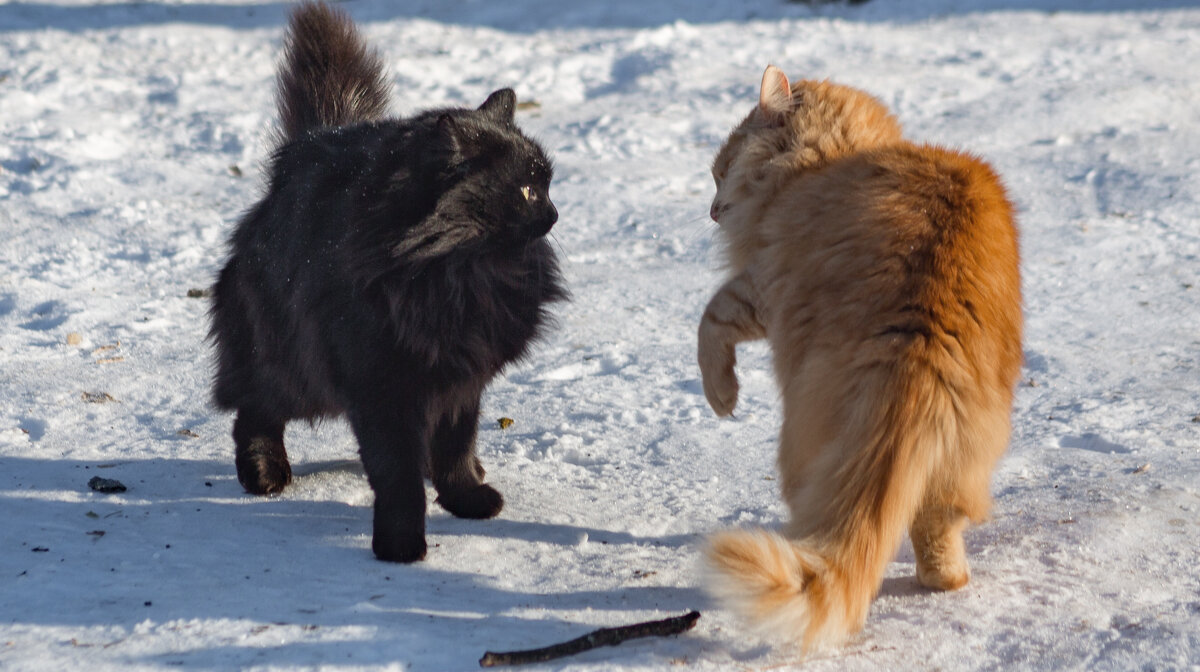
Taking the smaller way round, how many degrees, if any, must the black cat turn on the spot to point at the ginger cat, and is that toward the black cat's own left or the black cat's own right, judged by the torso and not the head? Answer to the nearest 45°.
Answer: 0° — it already faces it

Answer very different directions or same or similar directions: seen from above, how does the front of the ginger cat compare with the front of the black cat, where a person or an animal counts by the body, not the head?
very different directions

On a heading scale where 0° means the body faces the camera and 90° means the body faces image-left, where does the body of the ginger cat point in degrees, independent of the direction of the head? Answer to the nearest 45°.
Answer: approximately 135°

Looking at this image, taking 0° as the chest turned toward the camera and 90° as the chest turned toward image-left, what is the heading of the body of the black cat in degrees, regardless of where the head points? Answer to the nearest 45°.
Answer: approximately 315°

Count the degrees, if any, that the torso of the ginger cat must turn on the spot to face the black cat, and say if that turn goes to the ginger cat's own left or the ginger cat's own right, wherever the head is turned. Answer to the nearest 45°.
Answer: approximately 45° to the ginger cat's own left
